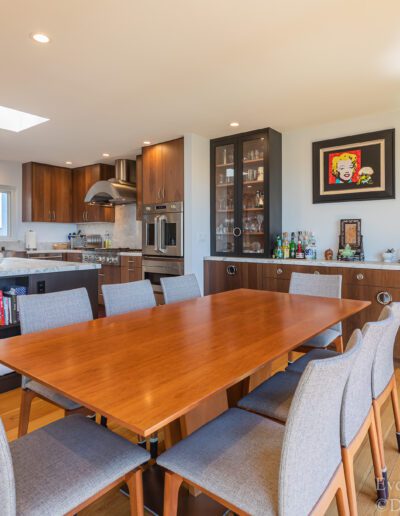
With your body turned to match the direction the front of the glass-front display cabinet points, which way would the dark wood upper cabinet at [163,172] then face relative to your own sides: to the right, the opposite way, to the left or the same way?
the same way

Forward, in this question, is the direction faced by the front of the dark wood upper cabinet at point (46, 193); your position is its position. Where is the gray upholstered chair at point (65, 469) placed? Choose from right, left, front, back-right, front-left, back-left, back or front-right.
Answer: front-right

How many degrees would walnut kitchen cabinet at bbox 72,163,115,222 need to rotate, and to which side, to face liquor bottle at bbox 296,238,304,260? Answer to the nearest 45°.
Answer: approximately 90° to its left

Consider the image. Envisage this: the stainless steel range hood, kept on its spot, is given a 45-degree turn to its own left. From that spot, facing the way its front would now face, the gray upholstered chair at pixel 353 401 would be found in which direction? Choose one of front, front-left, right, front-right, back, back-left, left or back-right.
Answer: front

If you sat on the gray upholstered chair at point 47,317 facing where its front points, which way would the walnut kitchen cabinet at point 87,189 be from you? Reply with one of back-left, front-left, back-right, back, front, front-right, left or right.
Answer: back-left

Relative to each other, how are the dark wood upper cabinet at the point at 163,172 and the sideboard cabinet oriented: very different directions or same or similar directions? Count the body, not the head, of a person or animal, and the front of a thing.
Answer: same or similar directions

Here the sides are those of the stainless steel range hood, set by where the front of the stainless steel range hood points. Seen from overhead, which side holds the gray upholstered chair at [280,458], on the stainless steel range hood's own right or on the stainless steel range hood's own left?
on the stainless steel range hood's own left

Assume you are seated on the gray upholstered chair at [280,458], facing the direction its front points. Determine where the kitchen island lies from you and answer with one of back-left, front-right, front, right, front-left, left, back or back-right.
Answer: front

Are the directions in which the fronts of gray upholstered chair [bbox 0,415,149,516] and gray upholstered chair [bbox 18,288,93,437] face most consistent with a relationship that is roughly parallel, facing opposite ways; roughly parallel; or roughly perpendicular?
roughly perpendicular

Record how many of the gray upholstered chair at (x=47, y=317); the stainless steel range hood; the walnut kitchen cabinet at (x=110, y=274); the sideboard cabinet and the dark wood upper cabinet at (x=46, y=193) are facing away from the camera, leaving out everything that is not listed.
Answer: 0

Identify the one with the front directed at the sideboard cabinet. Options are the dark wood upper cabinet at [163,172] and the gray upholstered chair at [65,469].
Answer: the gray upholstered chair

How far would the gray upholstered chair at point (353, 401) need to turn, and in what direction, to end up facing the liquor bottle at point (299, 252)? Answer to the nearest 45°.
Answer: approximately 45° to its right

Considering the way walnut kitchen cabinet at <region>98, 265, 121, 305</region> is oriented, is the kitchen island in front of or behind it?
in front

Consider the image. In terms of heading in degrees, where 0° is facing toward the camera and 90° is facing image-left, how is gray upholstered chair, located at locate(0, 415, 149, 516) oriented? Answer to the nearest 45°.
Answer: approximately 225°

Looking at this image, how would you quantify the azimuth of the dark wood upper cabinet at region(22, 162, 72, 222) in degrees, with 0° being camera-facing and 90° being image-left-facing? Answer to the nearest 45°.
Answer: approximately 315°

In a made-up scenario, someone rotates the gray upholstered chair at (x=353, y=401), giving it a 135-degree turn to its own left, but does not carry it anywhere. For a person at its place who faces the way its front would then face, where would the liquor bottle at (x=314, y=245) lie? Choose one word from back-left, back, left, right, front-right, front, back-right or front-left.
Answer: back

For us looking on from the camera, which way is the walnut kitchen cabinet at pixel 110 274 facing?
facing the viewer and to the left of the viewer

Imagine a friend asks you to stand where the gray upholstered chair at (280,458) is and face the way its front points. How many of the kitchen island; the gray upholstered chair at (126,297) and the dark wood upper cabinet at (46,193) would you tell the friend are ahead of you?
3

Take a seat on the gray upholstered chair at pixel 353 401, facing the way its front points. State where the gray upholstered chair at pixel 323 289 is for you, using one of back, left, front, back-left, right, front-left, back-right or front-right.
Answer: front-right
